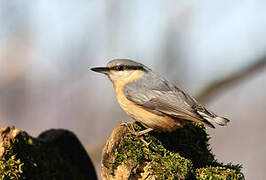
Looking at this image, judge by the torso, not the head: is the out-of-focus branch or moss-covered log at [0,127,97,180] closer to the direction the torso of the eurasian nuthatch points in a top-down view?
the moss-covered log

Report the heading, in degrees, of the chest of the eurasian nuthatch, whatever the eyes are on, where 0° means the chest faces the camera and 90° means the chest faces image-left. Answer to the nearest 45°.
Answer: approximately 90°

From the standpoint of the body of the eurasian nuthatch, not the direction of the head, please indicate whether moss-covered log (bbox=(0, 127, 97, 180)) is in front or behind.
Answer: in front

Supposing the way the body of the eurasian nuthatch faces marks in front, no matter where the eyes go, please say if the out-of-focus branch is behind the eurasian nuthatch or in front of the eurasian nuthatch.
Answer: behind
